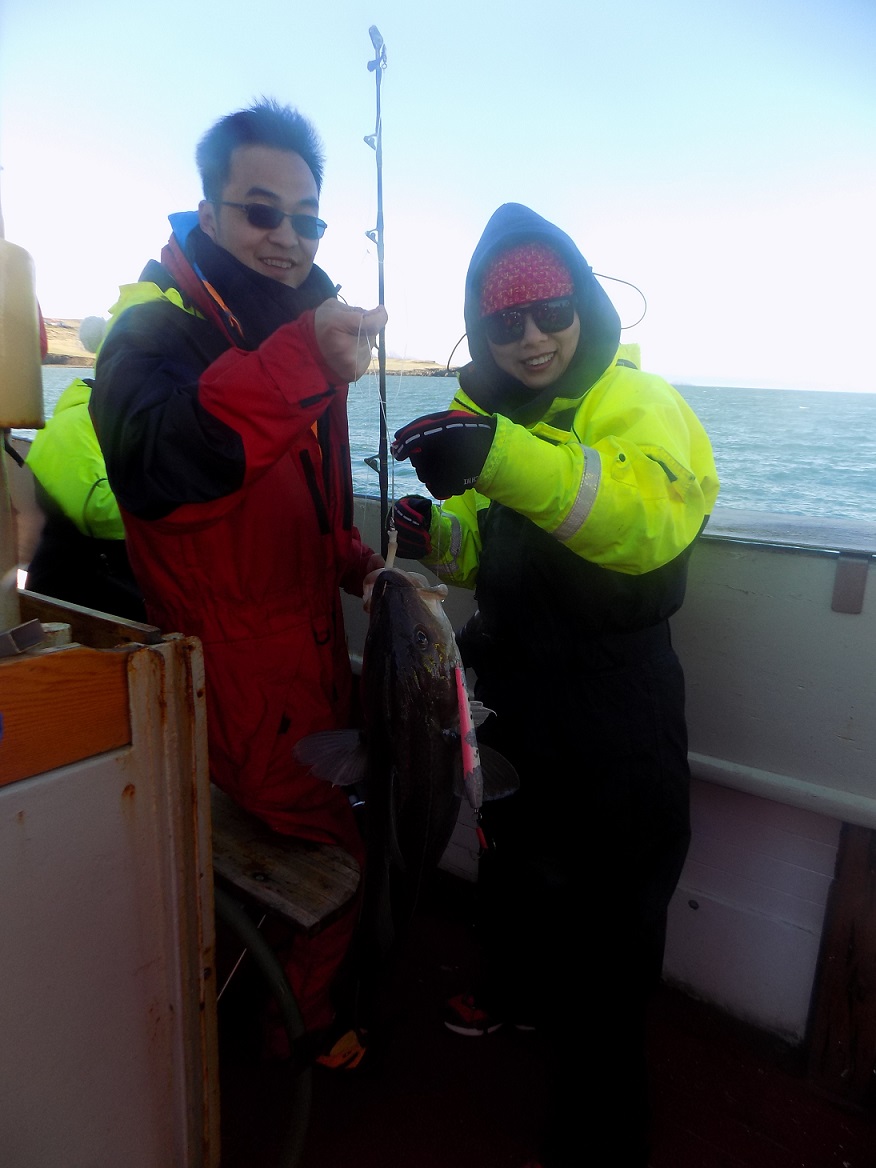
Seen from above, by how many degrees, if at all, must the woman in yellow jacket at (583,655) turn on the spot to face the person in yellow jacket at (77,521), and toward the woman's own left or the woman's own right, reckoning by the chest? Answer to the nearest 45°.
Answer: approximately 45° to the woman's own right

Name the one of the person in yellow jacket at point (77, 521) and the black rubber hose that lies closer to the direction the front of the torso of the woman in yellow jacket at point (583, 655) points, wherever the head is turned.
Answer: the black rubber hose

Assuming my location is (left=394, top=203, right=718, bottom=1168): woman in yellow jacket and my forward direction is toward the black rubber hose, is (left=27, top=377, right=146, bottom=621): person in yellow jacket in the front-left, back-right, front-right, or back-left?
front-right

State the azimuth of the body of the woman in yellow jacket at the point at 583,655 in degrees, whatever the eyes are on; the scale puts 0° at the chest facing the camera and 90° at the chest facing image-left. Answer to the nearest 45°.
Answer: approximately 45°

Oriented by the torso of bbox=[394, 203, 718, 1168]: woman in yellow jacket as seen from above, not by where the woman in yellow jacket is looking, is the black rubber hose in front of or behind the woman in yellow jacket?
in front
